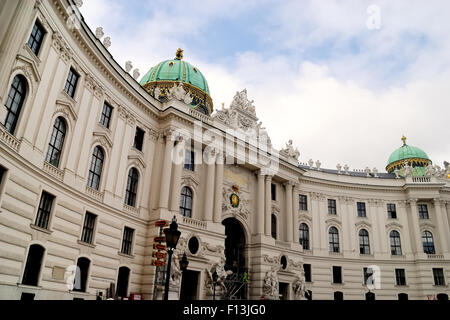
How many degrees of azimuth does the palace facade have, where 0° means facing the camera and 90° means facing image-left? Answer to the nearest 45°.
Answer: approximately 315°
